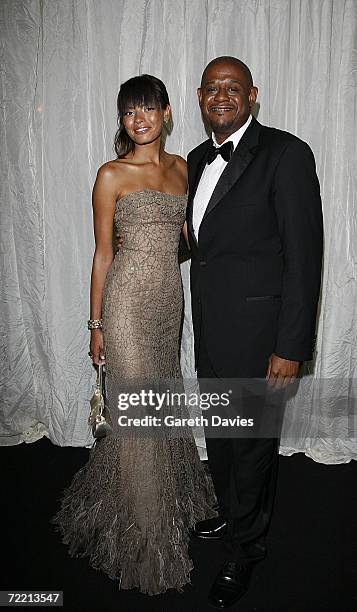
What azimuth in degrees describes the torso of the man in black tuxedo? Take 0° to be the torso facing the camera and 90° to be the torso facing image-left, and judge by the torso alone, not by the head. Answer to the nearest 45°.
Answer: approximately 45°
